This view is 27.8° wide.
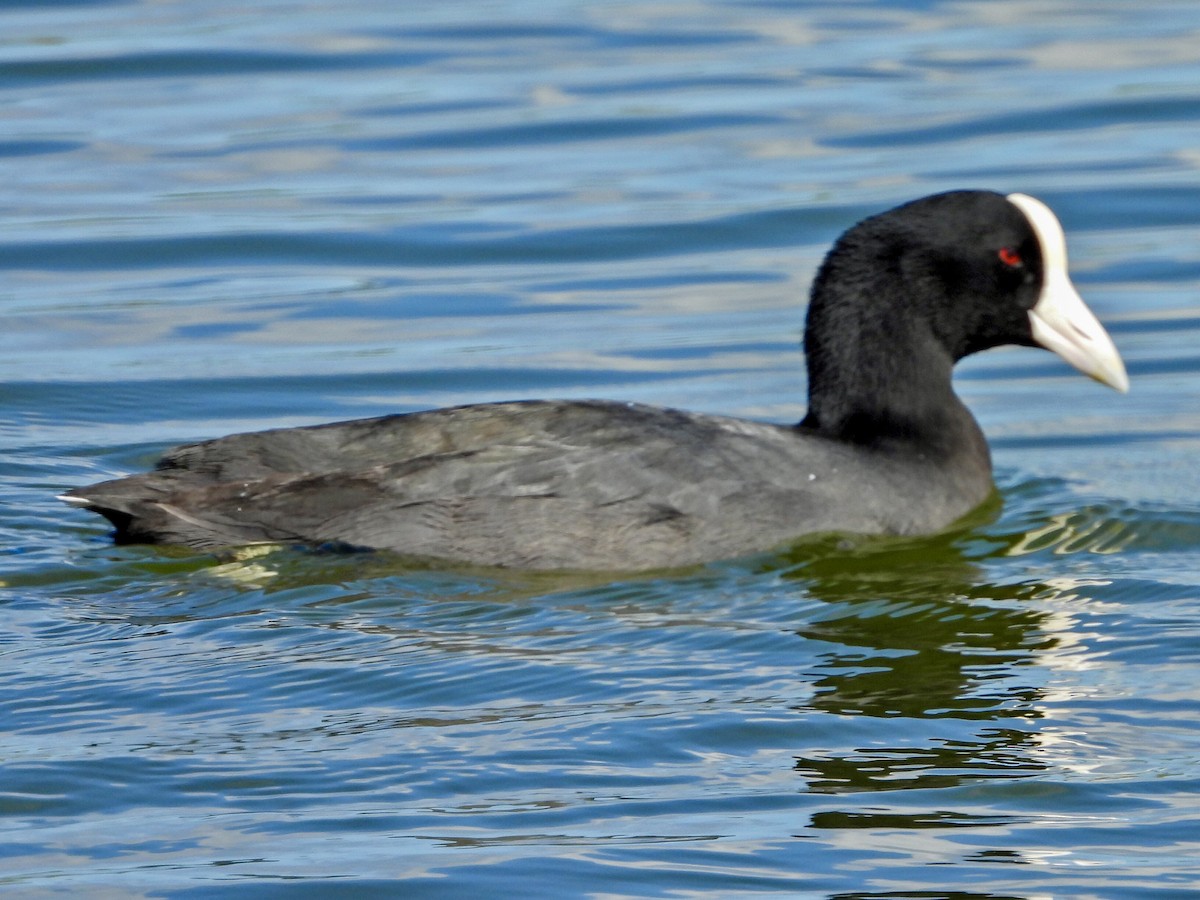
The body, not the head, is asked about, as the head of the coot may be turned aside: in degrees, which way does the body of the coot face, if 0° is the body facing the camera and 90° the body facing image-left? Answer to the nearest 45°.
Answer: approximately 270°
